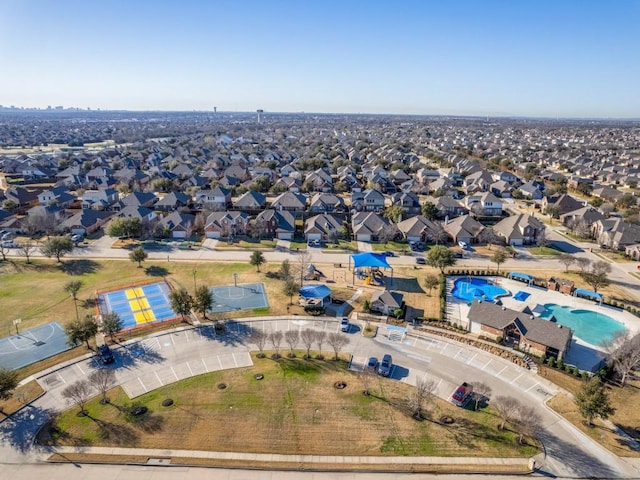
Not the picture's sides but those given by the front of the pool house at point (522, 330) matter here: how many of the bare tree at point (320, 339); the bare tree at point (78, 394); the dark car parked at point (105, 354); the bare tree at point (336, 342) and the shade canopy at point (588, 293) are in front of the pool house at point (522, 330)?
4

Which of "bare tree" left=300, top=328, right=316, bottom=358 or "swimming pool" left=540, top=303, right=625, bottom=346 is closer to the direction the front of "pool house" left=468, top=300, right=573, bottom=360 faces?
the bare tree

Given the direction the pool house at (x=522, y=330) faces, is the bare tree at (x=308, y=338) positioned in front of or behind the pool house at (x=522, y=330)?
in front

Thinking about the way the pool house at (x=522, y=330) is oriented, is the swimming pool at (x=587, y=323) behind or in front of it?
behind

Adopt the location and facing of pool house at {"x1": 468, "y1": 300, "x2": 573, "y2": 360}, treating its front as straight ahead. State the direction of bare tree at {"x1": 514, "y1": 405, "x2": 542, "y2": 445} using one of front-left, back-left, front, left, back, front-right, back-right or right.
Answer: front-left

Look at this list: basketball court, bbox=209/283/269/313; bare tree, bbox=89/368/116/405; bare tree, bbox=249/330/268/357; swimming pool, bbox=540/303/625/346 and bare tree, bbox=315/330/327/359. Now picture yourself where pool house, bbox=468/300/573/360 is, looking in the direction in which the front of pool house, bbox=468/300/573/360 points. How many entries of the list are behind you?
1

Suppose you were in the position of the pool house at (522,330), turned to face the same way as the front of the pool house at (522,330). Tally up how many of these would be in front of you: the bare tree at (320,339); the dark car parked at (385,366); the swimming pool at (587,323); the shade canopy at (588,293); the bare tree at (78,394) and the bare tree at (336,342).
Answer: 4

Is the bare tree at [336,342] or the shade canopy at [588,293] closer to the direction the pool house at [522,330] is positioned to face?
the bare tree

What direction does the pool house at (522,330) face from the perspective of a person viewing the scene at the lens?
facing the viewer and to the left of the viewer

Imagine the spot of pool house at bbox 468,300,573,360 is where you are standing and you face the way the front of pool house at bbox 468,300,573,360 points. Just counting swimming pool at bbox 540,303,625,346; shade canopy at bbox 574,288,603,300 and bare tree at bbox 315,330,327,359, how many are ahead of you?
1

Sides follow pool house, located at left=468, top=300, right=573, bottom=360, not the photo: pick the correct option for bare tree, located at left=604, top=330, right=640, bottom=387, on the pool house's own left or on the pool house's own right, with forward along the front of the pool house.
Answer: on the pool house's own left

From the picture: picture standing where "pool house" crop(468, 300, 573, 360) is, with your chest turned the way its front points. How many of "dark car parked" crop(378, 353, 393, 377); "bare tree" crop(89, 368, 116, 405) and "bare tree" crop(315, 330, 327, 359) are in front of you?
3

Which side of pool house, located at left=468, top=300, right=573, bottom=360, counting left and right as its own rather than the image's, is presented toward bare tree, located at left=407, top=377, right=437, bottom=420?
front

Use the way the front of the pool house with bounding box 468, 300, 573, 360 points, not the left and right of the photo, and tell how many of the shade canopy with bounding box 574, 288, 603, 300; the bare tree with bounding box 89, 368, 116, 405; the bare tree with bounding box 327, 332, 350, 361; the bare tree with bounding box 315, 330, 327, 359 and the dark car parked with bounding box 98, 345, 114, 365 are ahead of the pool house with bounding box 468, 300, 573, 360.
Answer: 4
